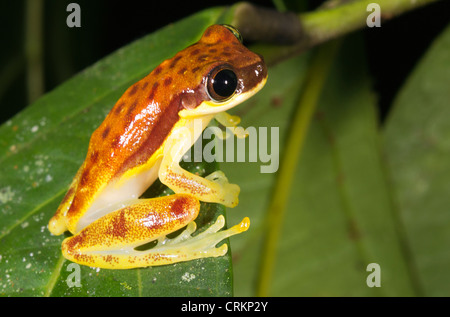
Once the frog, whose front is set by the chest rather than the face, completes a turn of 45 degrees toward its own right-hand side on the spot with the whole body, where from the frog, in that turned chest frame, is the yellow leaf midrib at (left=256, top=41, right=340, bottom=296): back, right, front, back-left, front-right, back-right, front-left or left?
left

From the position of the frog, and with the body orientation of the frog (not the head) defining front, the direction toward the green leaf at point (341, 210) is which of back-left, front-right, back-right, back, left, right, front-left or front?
front-left

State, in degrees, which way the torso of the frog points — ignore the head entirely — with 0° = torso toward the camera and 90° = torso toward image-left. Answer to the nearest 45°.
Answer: approximately 270°

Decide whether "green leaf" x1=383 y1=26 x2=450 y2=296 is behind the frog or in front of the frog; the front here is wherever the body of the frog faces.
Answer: in front
